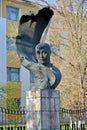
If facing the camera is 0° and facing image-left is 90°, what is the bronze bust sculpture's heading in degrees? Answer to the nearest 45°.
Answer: approximately 315°

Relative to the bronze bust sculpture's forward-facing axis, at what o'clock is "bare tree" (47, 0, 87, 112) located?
The bare tree is roughly at 8 o'clock from the bronze bust sculpture.
